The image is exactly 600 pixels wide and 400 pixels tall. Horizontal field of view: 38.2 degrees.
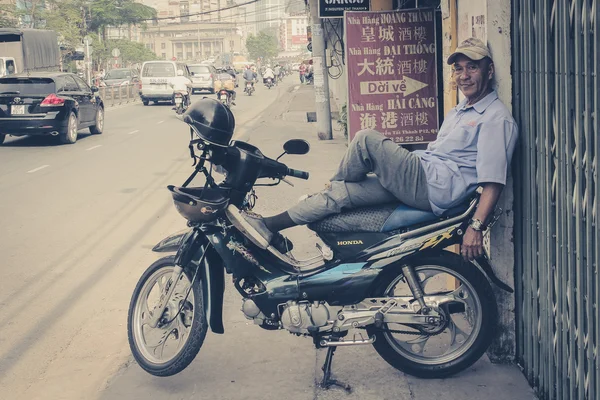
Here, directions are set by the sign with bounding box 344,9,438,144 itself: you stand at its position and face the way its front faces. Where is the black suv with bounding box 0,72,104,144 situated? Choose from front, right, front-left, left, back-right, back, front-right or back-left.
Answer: back-right

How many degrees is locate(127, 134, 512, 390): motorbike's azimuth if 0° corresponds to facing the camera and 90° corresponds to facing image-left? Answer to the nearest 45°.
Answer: approximately 90°

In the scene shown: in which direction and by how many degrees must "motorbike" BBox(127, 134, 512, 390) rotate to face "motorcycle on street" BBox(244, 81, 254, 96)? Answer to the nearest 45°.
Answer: approximately 90° to its right

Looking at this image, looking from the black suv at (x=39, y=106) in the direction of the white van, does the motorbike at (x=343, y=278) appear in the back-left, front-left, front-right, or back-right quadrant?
back-right
